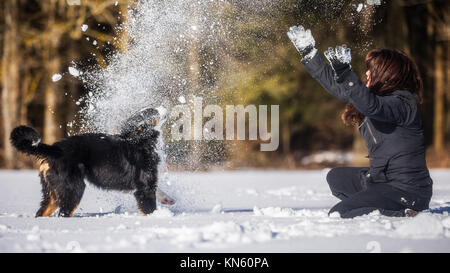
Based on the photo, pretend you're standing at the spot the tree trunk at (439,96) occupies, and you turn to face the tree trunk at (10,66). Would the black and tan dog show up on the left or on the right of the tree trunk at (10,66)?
left

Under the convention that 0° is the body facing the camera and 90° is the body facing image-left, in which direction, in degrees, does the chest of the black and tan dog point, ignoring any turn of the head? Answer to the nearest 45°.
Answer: approximately 270°

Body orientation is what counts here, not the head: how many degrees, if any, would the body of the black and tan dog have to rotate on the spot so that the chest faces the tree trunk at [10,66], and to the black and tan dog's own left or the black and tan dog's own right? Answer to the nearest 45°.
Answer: approximately 90° to the black and tan dog's own left

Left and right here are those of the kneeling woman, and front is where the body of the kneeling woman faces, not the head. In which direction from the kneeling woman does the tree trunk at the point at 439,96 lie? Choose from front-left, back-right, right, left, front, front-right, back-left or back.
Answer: right

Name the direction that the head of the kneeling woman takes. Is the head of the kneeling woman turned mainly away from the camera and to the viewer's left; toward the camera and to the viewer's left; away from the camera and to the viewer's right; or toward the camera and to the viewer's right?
away from the camera and to the viewer's left

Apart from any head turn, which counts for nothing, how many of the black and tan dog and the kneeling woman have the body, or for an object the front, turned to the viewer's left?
1

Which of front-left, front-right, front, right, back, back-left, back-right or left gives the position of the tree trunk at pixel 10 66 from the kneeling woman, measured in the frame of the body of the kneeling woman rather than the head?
front-right

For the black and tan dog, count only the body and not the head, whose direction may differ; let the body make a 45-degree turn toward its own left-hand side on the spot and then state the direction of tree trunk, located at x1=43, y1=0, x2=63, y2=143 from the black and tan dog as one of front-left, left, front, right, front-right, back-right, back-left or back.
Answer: front-left

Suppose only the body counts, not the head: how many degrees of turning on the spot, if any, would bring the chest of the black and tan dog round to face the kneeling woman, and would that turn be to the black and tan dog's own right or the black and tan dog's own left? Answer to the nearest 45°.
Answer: approximately 45° to the black and tan dog's own right

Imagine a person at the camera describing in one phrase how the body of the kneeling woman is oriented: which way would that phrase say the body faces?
to the viewer's left
